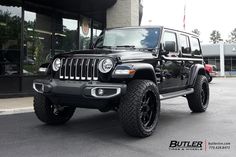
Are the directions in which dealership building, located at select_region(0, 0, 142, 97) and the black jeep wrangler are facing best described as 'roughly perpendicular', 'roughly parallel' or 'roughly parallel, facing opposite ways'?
roughly perpendicular

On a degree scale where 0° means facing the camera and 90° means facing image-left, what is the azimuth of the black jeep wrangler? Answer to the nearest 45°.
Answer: approximately 45°

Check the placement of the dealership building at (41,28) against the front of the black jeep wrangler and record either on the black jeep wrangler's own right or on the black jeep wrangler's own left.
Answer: on the black jeep wrangler's own right

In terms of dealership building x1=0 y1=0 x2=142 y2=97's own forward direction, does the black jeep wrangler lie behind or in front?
in front

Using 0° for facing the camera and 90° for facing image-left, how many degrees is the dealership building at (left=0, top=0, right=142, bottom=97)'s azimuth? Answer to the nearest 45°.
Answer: approximately 315°

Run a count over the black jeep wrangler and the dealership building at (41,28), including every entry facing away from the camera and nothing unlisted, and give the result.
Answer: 0
